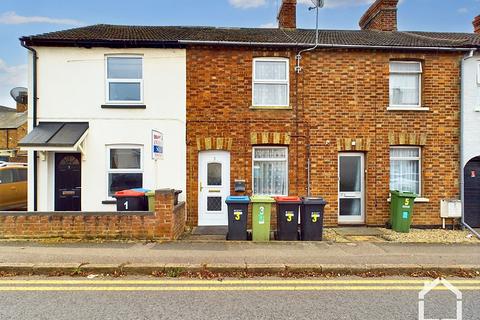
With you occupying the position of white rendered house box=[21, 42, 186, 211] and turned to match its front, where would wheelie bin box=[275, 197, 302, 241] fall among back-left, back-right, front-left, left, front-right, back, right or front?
front-left

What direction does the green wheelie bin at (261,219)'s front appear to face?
toward the camera

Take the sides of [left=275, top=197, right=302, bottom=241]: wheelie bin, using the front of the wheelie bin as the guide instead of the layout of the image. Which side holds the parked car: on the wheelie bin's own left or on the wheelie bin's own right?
on the wheelie bin's own right

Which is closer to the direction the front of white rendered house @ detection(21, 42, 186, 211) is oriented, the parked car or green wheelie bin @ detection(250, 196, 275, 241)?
the green wheelie bin

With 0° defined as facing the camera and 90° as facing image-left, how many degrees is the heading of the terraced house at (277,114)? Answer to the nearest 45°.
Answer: approximately 0°

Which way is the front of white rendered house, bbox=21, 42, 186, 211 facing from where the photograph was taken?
facing the viewer
